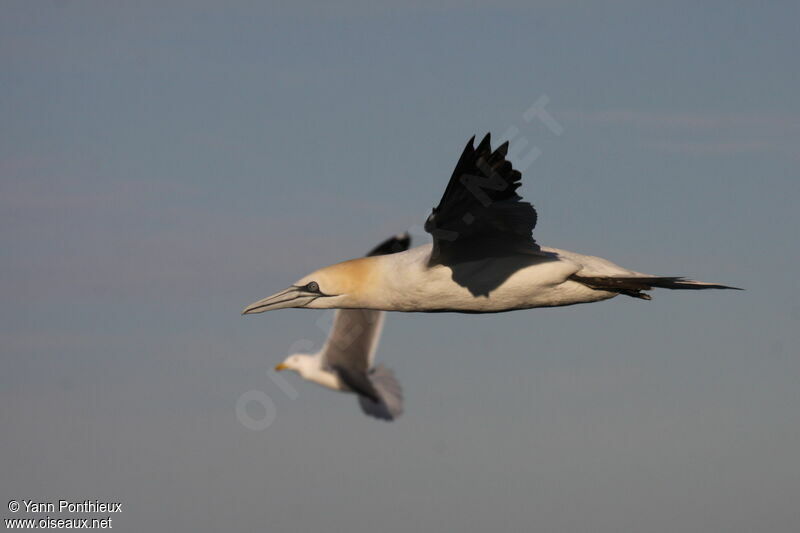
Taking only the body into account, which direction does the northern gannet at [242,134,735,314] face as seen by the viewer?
to the viewer's left

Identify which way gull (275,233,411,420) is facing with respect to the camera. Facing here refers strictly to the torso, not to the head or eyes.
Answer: to the viewer's left

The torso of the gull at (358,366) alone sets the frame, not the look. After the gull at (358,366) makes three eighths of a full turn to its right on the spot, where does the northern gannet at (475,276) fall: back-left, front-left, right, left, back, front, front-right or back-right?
back-right
